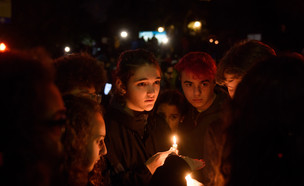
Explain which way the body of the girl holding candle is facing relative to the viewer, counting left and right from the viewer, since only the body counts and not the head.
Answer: facing the viewer and to the right of the viewer

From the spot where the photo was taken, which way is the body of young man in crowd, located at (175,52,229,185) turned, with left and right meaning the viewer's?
facing the viewer and to the left of the viewer

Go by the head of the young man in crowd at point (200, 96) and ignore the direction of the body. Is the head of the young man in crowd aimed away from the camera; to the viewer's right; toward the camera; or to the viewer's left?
toward the camera

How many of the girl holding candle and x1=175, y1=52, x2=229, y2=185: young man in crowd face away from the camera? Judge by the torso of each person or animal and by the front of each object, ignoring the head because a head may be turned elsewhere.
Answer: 0

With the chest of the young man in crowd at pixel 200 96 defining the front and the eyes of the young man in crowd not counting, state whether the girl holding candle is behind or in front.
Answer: in front

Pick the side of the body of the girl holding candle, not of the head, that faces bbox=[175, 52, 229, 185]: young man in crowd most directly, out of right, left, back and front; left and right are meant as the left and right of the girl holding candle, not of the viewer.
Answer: left
